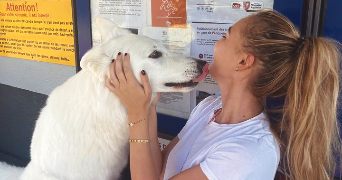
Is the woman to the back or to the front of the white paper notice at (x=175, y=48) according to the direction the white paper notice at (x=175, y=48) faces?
to the front

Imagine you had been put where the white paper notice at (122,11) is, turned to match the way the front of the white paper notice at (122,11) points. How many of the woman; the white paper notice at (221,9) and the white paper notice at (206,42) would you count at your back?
0

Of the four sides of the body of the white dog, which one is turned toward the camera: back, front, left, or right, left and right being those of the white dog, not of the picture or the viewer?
right

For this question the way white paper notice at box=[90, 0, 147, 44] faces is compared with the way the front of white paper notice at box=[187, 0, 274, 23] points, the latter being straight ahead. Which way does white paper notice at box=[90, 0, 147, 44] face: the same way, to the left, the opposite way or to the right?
the same way

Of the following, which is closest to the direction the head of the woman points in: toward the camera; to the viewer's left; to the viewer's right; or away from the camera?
to the viewer's left

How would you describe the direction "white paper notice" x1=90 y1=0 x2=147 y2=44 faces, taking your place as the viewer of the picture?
facing the viewer

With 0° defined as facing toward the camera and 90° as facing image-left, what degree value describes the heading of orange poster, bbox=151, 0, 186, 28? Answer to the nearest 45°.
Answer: approximately 0°

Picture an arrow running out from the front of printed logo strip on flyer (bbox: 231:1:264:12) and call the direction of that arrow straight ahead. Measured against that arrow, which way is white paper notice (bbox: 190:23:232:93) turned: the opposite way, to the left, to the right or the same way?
the same way

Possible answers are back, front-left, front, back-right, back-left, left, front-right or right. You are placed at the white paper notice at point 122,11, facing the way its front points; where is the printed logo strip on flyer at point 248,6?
front-left

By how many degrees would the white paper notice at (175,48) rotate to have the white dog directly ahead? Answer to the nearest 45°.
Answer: approximately 45° to its right

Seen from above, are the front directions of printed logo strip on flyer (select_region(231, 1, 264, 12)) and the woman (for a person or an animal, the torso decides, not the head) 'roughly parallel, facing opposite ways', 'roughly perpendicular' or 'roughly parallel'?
roughly perpendicular

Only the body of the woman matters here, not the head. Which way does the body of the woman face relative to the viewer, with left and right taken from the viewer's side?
facing to the left of the viewer

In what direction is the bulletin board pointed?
toward the camera

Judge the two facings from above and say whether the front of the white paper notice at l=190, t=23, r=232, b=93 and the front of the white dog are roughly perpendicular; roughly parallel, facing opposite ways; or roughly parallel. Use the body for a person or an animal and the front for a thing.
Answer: roughly perpendicular
